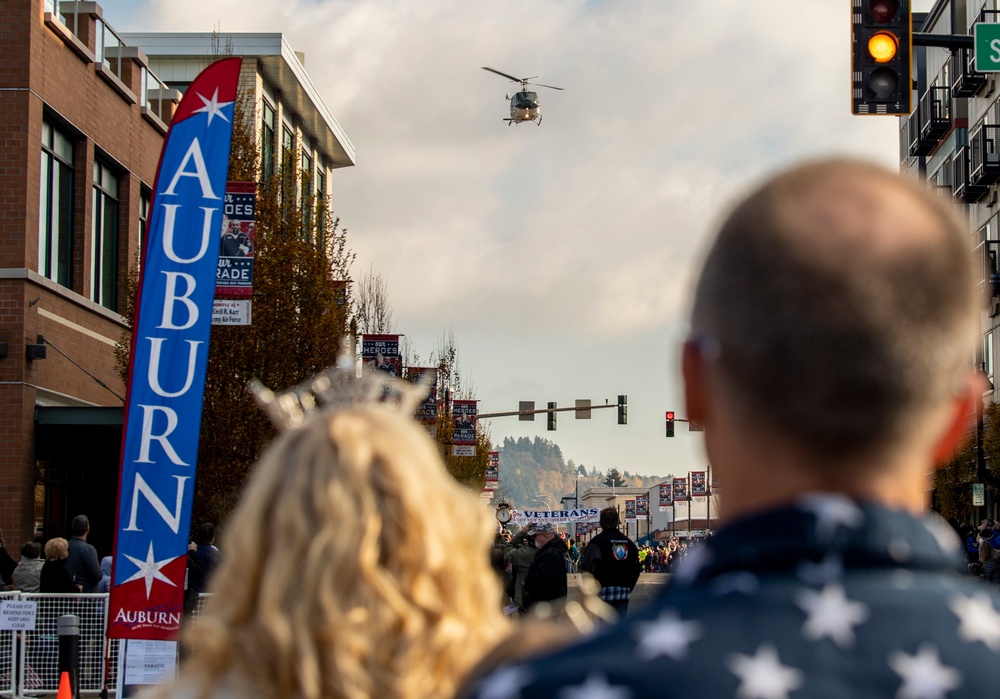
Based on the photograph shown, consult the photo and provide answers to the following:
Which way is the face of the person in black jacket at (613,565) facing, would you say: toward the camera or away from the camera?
away from the camera

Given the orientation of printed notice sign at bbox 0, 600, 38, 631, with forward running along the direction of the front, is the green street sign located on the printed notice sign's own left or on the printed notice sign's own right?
on the printed notice sign's own left

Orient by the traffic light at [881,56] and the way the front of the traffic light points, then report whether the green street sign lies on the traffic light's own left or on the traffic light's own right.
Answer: on the traffic light's own left

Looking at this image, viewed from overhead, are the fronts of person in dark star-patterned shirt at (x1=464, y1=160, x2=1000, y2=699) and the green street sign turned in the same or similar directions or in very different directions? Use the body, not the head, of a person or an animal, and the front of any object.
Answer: very different directions

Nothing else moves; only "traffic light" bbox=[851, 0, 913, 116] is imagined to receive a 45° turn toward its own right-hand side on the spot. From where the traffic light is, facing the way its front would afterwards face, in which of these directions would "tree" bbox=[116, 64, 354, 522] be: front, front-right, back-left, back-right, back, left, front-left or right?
right

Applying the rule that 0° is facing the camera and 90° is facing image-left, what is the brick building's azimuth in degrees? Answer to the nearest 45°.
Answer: approximately 315°

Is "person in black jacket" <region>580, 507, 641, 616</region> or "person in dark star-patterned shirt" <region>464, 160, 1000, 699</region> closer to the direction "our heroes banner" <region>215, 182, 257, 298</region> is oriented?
the person in dark star-patterned shirt

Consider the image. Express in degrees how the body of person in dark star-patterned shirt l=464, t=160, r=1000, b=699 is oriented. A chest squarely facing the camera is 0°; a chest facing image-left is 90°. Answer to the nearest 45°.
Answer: approximately 180°

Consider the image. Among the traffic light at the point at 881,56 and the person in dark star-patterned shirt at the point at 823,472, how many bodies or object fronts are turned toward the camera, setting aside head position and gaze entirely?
1
